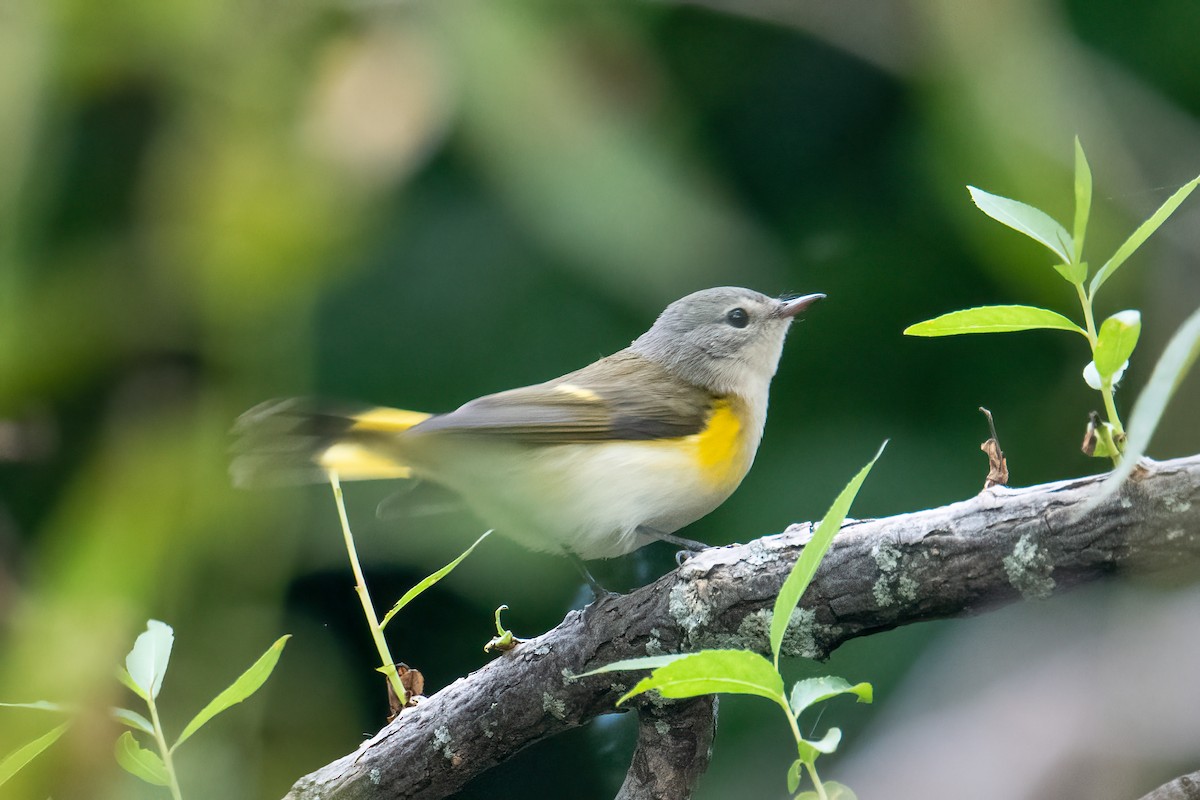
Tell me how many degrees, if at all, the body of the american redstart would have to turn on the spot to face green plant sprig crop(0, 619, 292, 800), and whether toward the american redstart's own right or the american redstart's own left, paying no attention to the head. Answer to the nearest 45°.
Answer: approximately 135° to the american redstart's own right

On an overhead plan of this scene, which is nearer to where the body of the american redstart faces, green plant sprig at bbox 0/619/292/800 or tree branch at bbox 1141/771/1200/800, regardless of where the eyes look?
the tree branch

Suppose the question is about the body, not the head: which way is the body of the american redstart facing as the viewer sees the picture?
to the viewer's right

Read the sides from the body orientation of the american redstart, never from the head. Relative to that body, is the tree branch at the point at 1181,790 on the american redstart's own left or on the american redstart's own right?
on the american redstart's own right

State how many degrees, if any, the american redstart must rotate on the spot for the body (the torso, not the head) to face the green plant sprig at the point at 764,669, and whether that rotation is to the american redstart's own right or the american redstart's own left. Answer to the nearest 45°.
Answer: approximately 90° to the american redstart's own right
